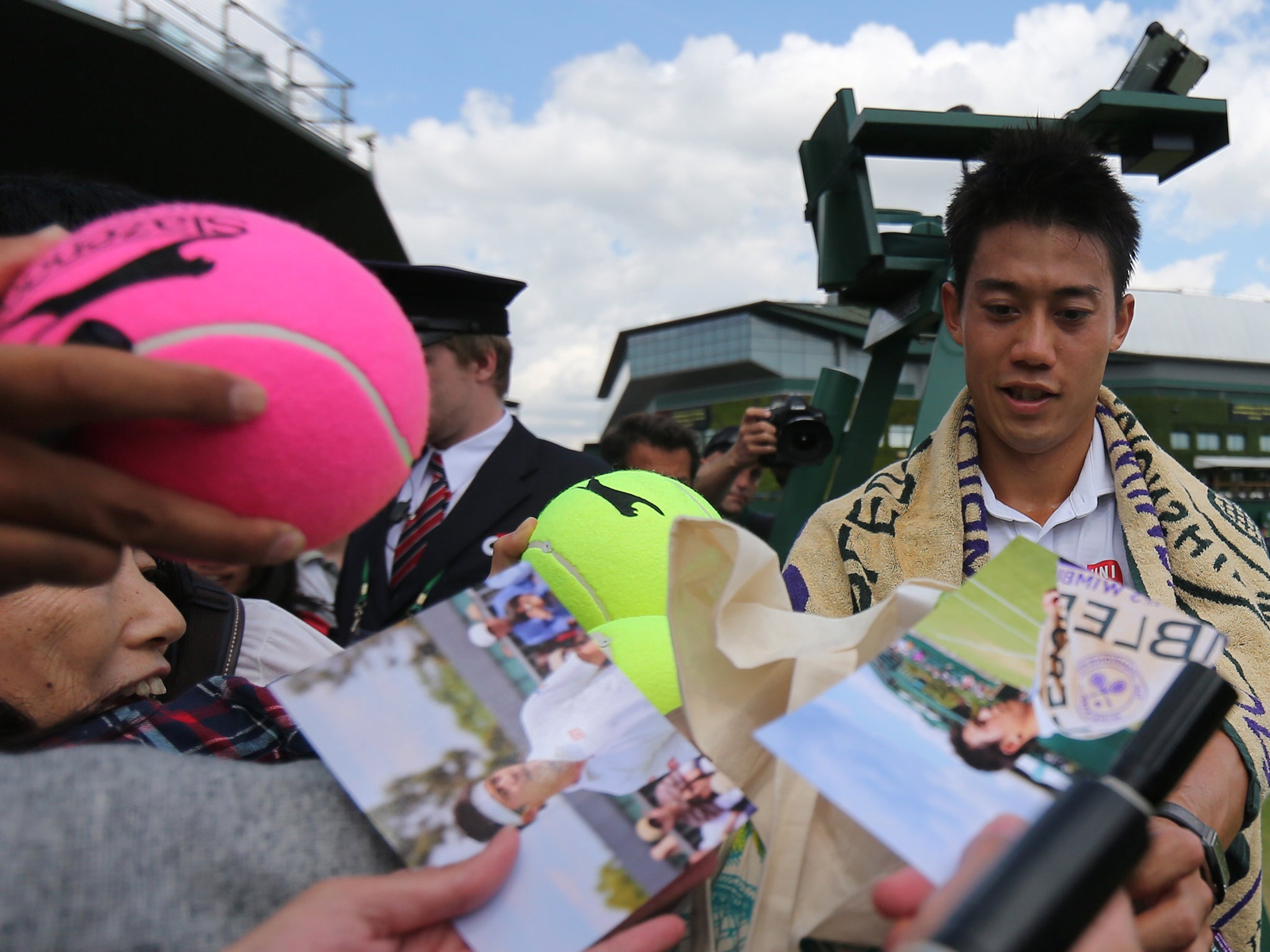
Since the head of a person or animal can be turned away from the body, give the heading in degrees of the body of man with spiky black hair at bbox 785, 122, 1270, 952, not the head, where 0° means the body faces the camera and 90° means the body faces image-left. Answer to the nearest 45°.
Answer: approximately 0°

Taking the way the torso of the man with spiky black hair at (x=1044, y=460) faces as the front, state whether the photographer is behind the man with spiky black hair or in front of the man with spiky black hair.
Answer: behind

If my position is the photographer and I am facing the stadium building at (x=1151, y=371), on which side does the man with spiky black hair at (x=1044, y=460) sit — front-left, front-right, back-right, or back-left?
back-right

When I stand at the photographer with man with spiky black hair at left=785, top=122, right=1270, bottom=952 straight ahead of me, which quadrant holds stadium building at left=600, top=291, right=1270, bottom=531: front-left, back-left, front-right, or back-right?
back-left

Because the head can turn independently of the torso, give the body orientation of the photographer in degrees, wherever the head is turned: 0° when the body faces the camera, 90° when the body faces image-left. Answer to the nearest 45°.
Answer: approximately 315°

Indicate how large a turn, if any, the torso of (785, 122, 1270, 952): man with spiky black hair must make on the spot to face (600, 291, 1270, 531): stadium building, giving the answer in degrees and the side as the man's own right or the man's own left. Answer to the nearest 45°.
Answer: approximately 180°

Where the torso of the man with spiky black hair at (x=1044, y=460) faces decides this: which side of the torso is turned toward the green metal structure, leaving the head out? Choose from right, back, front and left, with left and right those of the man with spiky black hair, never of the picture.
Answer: back

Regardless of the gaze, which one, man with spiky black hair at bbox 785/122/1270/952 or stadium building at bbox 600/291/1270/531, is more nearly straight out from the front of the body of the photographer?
the man with spiky black hair
